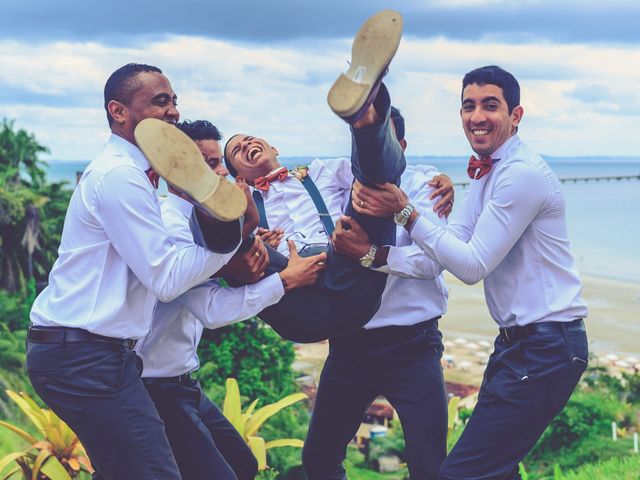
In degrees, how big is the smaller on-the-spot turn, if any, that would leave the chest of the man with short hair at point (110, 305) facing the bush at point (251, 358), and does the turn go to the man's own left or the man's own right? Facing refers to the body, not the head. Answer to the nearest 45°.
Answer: approximately 90° to the man's own left

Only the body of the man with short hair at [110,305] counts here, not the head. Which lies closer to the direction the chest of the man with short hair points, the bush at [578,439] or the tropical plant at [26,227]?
the bush

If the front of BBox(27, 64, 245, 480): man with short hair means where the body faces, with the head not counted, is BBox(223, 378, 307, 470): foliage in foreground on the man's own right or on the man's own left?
on the man's own left

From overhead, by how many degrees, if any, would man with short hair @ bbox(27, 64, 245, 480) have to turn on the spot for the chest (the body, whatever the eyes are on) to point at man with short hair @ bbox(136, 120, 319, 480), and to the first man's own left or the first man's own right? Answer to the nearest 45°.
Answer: approximately 45° to the first man's own left

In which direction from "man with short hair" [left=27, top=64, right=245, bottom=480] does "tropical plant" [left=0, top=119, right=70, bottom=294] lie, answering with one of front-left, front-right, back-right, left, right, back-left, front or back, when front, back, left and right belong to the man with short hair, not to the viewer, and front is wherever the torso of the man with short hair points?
left

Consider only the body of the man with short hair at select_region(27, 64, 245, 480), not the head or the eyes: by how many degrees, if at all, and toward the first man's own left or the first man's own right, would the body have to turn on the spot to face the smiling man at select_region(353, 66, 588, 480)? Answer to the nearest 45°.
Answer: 0° — they already face them

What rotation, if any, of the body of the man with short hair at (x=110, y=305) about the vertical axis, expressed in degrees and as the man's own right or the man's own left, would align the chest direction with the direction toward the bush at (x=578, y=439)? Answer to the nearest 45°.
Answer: approximately 45° to the man's own left

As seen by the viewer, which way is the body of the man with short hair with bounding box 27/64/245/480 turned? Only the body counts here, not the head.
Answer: to the viewer's right
